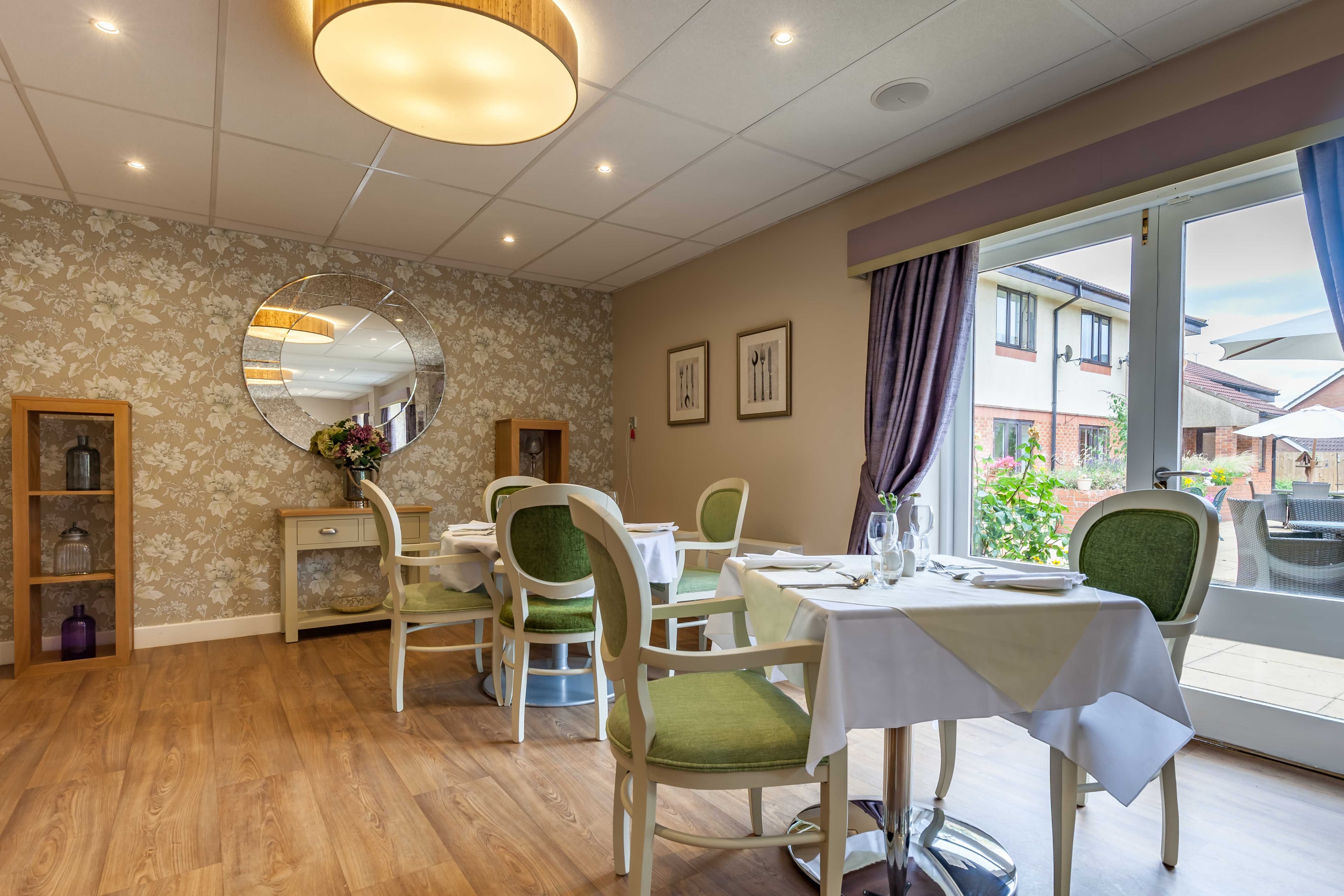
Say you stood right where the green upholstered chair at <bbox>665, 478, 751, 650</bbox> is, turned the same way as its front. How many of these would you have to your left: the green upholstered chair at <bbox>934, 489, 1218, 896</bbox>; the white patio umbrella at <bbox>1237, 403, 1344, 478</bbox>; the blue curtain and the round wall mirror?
3

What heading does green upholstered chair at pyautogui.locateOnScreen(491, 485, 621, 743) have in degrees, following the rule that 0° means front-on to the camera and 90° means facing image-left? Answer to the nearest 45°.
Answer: approximately 180°

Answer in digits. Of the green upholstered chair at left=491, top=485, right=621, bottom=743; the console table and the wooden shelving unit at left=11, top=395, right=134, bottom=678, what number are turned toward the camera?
2

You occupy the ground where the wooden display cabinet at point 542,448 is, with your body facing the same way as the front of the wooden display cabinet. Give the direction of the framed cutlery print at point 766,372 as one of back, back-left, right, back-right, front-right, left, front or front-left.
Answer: front

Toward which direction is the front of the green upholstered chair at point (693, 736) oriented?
to the viewer's right

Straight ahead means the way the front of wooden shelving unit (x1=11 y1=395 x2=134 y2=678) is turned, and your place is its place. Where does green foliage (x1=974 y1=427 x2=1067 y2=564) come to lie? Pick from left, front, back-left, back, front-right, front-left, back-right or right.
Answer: front-left

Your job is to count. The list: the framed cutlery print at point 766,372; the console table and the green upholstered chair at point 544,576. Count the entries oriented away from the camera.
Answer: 1

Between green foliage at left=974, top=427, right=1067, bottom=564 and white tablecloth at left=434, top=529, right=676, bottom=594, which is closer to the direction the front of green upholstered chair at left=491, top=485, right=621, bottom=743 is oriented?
the white tablecloth

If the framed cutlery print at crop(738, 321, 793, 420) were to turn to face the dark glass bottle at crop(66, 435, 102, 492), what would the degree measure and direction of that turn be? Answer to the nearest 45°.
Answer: approximately 45° to its right

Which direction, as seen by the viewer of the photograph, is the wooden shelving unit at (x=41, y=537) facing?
facing the viewer

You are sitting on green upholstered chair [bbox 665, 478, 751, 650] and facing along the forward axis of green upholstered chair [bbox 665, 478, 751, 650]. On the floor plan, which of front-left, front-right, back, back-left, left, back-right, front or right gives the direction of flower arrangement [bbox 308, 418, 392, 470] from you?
front-right

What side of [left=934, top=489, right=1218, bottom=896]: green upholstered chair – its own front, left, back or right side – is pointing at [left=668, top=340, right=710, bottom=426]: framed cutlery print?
right

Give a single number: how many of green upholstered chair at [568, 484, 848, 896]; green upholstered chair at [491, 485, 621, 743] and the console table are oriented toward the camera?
1

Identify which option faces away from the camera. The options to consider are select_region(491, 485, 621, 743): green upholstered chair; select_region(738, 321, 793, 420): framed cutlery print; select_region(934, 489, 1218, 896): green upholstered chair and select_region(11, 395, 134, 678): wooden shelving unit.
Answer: select_region(491, 485, 621, 743): green upholstered chair

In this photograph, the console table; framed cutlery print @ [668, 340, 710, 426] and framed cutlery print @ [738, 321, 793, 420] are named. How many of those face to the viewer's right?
0

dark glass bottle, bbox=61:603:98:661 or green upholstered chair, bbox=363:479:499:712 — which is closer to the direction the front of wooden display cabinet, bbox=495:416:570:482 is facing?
the green upholstered chair

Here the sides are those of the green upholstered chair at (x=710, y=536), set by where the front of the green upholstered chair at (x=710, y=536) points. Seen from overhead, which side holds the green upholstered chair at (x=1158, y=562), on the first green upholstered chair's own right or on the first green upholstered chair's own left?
on the first green upholstered chair's own left

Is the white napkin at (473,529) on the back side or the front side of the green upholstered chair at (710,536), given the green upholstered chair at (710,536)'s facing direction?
on the front side

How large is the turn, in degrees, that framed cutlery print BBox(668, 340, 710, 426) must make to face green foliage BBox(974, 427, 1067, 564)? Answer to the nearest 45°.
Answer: approximately 90° to its left

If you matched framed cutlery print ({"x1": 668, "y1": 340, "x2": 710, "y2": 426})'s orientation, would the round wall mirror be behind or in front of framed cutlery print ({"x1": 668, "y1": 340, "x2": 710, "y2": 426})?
in front
